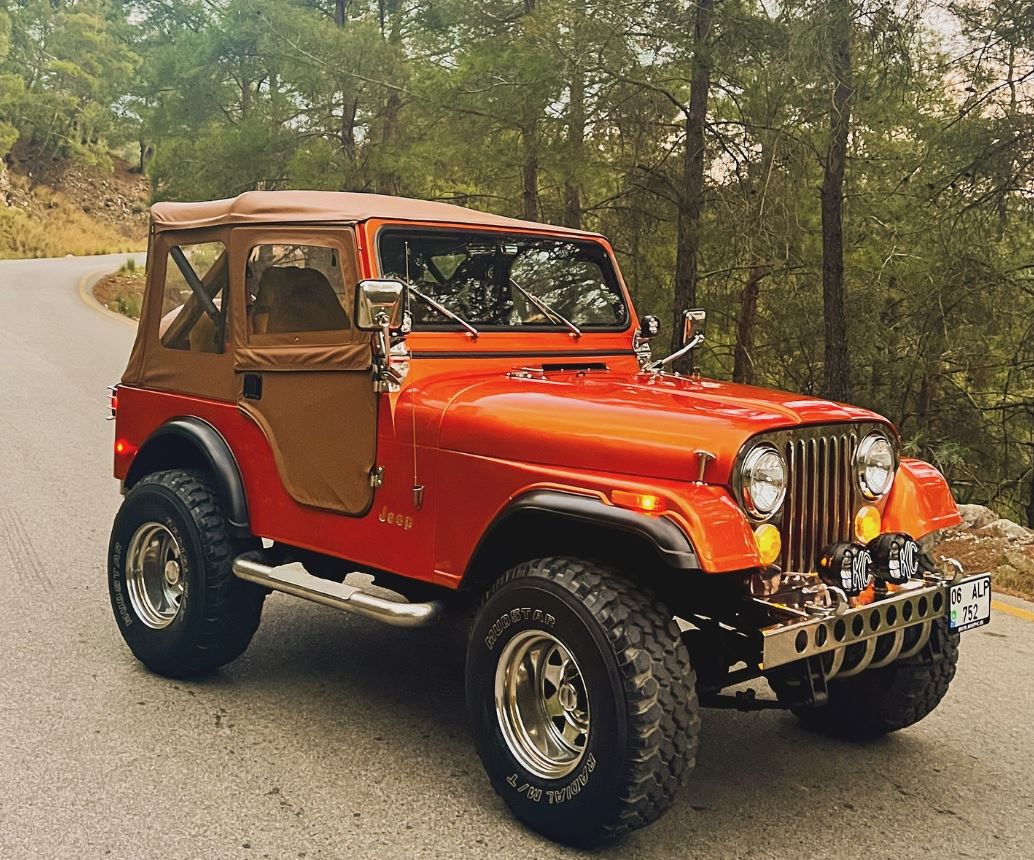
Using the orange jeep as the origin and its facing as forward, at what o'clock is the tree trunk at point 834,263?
The tree trunk is roughly at 8 o'clock from the orange jeep.

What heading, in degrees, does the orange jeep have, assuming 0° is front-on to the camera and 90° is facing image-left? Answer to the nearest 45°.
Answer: approximately 315°

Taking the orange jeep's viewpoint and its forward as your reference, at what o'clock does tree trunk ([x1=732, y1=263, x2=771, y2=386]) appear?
The tree trunk is roughly at 8 o'clock from the orange jeep.

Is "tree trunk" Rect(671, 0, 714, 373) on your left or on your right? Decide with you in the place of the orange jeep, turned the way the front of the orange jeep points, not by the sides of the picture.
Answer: on your left

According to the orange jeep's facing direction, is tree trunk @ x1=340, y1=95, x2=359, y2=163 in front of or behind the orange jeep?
behind

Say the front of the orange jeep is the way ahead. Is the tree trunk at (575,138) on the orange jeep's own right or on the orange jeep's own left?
on the orange jeep's own left

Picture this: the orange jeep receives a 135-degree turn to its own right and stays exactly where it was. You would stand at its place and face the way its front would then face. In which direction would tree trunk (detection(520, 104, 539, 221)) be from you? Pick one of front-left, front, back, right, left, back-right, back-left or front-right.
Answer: right
